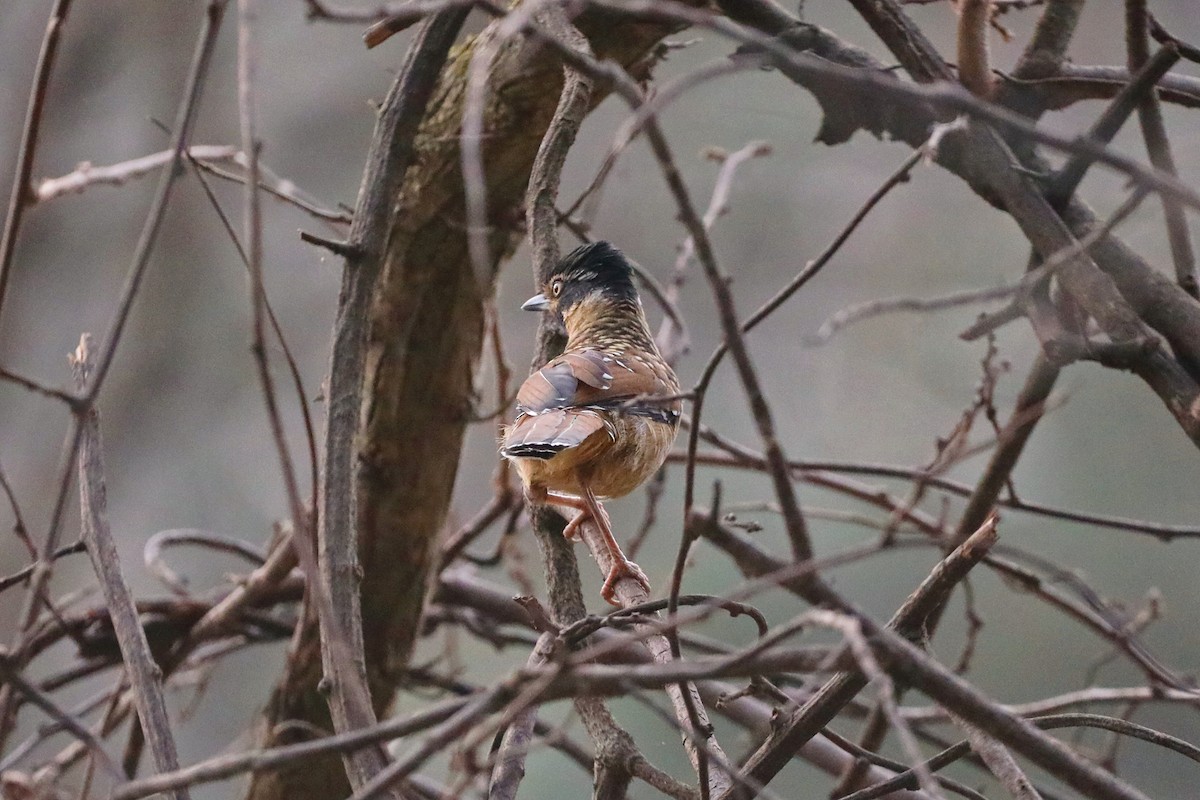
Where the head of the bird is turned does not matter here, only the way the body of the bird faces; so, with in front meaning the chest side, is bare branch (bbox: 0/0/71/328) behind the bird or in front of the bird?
behind

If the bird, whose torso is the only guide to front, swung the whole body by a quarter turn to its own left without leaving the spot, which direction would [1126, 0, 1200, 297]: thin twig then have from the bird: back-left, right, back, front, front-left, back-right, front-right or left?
back

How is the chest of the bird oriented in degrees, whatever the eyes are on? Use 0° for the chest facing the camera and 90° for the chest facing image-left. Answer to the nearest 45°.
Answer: approximately 225°
